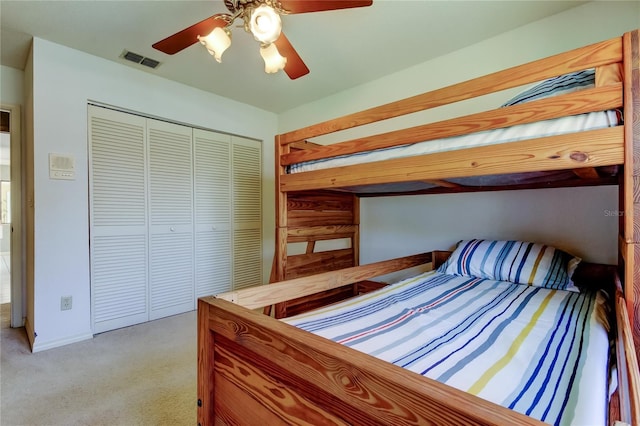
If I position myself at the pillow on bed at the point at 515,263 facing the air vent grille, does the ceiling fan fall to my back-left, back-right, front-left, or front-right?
front-left

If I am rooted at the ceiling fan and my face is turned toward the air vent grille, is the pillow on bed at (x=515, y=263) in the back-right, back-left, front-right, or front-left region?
back-right

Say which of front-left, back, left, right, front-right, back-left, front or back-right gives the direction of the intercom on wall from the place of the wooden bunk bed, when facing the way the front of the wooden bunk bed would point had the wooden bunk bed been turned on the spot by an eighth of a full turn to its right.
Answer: front

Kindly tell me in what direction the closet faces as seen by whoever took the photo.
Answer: facing the viewer and to the right of the viewer

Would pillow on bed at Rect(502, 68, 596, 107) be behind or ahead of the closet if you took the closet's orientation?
ahead

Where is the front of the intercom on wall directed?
toward the camera

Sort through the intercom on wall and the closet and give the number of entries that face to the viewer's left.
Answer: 0

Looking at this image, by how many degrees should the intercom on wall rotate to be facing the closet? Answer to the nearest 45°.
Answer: approximately 90° to its left

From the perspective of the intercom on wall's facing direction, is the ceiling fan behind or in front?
in front
